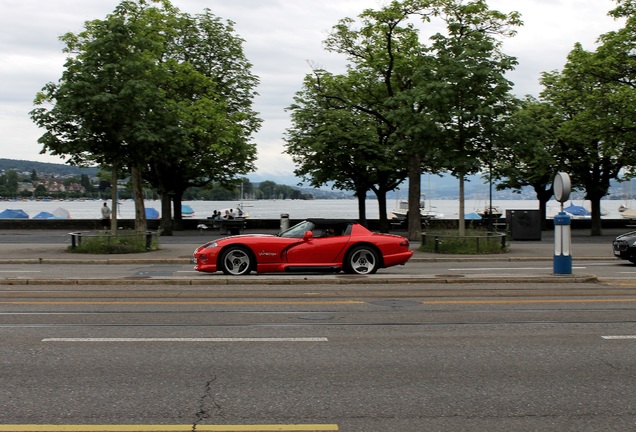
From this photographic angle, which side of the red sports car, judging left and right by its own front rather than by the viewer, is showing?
left

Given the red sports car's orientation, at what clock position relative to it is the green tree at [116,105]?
The green tree is roughly at 2 o'clock from the red sports car.

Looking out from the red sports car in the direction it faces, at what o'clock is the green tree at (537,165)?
The green tree is roughly at 4 o'clock from the red sports car.

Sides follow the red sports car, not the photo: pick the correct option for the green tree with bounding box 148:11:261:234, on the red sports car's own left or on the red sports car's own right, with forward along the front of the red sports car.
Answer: on the red sports car's own right

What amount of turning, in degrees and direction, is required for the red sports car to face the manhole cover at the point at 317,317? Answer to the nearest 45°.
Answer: approximately 90° to its left

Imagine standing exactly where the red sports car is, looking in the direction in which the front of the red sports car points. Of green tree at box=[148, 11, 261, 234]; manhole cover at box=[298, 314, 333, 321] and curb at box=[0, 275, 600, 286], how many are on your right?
1

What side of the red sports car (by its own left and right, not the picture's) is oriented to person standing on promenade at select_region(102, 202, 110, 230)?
right

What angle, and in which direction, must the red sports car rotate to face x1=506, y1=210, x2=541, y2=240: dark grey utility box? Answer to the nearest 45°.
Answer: approximately 135° to its right

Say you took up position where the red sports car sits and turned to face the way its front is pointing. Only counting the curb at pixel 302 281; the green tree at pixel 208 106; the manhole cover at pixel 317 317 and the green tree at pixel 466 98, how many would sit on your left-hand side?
2

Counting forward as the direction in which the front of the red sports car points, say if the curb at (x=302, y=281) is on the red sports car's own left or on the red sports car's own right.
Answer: on the red sports car's own left

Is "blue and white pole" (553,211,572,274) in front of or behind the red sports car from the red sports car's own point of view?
behind
